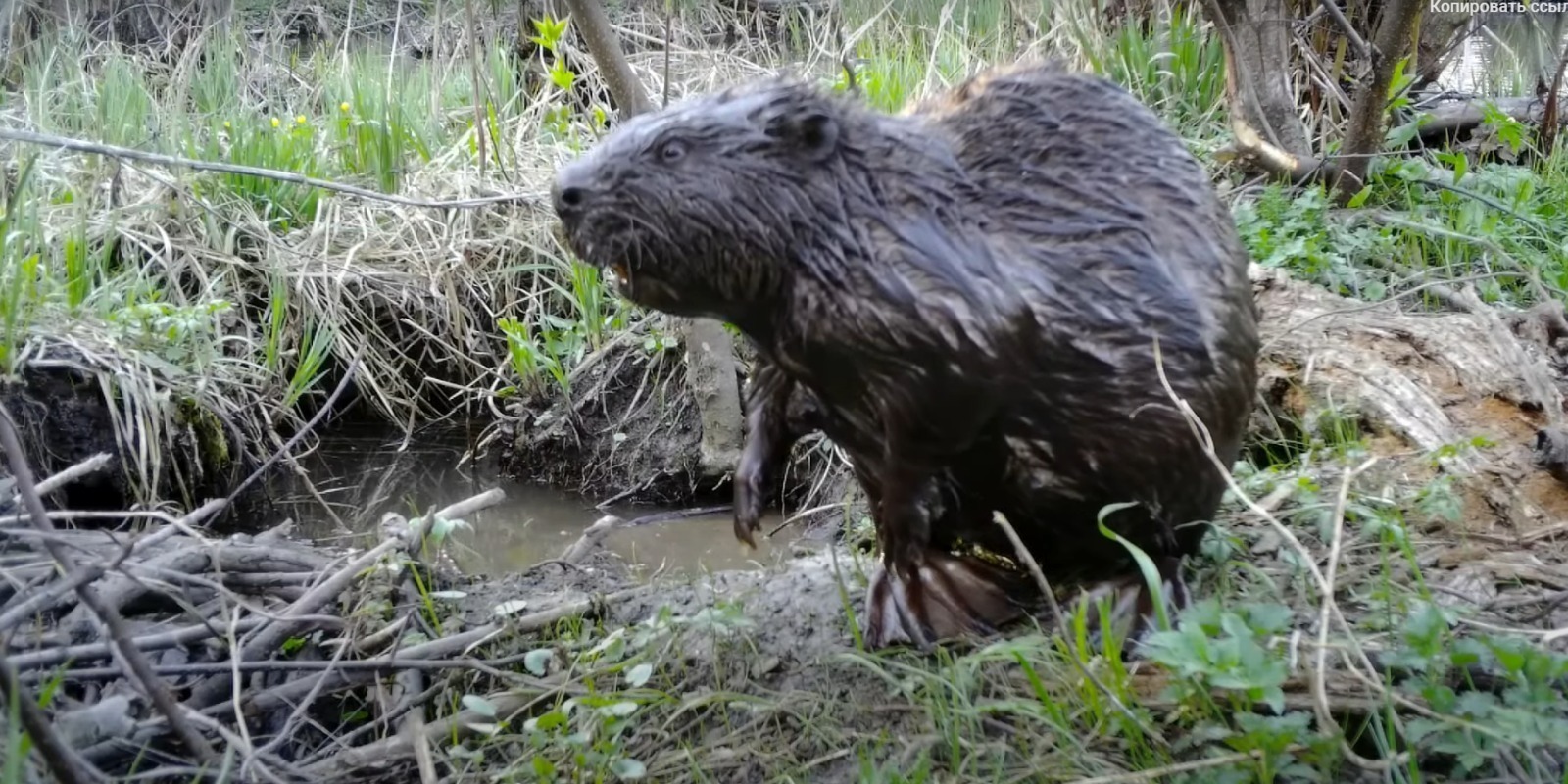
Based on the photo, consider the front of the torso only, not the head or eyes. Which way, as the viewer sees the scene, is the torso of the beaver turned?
to the viewer's left

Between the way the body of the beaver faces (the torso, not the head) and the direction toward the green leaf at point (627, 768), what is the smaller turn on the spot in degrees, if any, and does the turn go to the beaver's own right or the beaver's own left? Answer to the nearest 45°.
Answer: approximately 45° to the beaver's own left

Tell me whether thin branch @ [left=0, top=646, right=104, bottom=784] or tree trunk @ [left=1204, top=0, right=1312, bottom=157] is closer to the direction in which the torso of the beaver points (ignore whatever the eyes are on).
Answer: the thin branch

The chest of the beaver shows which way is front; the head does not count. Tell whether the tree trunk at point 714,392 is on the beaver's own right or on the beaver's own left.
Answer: on the beaver's own right

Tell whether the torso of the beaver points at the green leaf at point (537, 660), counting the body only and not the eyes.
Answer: yes

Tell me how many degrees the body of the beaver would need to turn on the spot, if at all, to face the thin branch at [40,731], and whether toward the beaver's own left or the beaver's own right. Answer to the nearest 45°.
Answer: approximately 45° to the beaver's own left

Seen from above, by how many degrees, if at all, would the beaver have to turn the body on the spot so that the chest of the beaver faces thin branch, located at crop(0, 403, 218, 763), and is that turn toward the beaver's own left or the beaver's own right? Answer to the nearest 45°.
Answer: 0° — it already faces it

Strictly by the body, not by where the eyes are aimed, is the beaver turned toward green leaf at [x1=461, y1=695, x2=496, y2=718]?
yes
